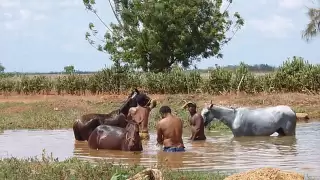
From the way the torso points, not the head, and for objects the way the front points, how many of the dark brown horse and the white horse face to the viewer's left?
1

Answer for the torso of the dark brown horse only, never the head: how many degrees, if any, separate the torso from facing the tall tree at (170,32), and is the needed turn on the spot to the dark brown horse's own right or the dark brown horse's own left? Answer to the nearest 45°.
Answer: approximately 90° to the dark brown horse's own left

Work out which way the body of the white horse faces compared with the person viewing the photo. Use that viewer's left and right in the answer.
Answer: facing to the left of the viewer

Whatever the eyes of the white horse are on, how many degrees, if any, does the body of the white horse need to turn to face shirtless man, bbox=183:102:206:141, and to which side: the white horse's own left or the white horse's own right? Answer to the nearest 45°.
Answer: approximately 45° to the white horse's own left

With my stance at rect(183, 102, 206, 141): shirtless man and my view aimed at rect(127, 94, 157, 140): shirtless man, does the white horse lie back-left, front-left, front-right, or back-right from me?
back-right

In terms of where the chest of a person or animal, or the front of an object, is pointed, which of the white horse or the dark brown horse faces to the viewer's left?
the white horse

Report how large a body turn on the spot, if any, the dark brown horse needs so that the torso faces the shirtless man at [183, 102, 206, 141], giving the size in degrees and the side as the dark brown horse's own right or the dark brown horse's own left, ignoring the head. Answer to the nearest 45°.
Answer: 0° — it already faces them

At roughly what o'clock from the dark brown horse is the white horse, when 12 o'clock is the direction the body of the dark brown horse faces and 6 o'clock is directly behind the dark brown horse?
The white horse is roughly at 12 o'clock from the dark brown horse.

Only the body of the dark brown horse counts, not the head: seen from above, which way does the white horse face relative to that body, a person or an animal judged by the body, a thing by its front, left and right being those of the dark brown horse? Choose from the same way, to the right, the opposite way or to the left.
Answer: the opposite way

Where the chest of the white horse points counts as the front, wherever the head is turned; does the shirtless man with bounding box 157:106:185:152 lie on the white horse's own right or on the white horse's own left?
on the white horse's own left

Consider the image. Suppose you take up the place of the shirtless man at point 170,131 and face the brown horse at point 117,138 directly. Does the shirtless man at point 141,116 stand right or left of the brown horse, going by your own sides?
right

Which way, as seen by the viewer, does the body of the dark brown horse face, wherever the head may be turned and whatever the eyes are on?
to the viewer's right

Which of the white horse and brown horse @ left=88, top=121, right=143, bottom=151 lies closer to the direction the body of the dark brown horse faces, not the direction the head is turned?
the white horse
